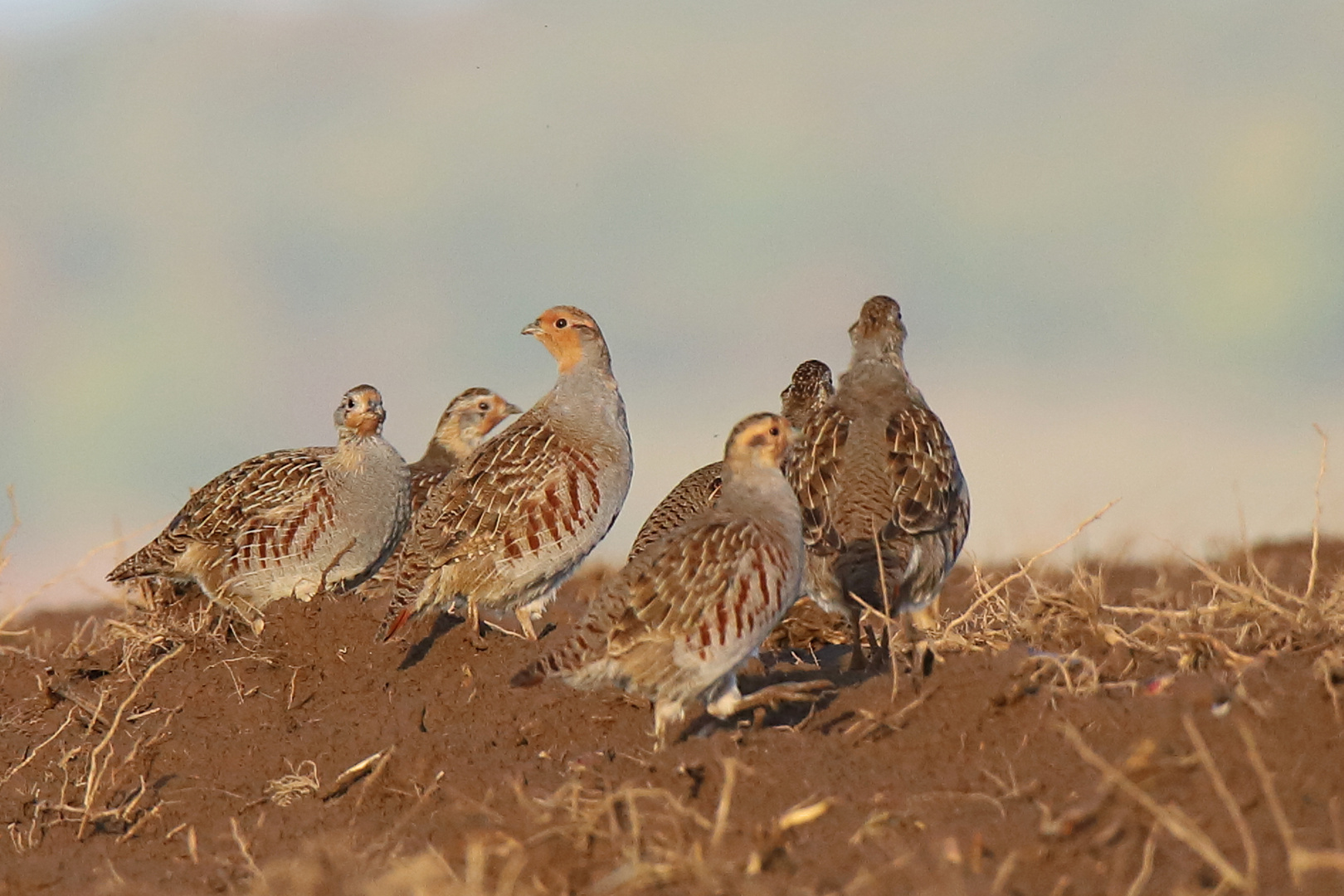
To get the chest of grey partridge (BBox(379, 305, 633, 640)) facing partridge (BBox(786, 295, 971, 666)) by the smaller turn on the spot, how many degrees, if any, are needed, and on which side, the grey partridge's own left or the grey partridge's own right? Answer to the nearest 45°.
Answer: approximately 45° to the grey partridge's own right

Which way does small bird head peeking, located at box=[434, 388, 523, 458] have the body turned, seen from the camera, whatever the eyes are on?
to the viewer's right

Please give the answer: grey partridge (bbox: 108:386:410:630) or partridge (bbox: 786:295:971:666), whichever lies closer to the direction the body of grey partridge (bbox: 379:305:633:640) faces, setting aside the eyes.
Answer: the partridge

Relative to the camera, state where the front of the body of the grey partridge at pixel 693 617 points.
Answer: to the viewer's right

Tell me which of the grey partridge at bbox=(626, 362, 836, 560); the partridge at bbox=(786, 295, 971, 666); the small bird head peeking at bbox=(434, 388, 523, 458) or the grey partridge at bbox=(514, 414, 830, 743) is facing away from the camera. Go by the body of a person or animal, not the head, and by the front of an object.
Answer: the partridge

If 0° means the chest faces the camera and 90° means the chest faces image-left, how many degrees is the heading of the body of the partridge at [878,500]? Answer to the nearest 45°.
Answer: approximately 180°

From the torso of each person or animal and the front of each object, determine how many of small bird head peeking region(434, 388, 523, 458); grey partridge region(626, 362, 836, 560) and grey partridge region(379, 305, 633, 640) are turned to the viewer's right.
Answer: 3

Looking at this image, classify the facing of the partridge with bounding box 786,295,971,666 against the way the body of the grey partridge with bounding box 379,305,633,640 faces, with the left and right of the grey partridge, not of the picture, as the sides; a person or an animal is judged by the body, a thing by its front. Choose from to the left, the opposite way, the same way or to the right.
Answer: to the left

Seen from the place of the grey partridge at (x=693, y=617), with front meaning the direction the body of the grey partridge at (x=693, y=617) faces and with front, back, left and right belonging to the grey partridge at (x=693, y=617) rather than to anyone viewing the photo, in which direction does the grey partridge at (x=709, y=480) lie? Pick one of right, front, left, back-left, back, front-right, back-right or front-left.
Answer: left

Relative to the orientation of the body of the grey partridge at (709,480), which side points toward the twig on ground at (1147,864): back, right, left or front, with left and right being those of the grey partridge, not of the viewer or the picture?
right

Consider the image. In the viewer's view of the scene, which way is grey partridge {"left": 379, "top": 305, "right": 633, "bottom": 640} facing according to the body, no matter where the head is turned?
to the viewer's right
